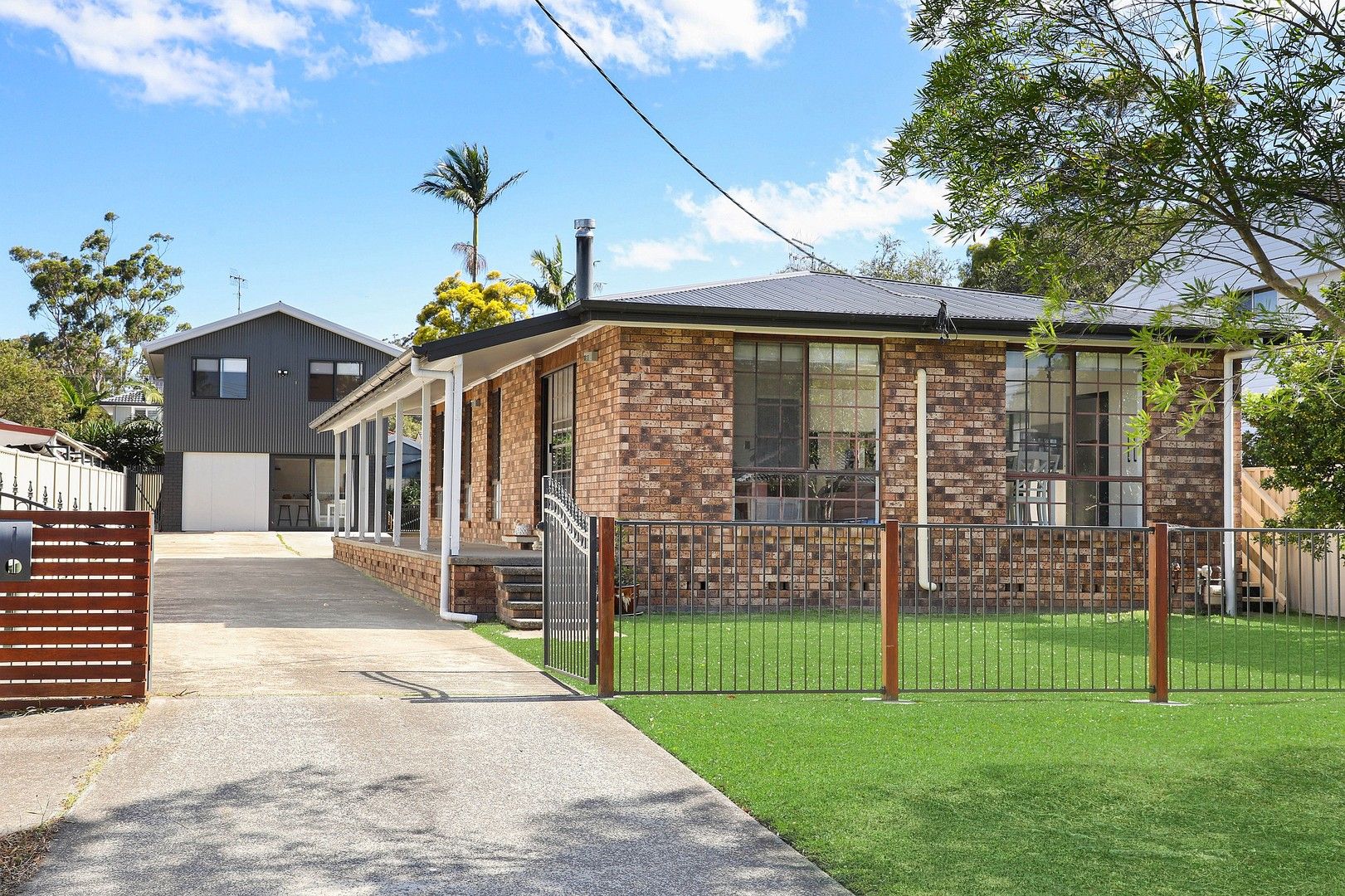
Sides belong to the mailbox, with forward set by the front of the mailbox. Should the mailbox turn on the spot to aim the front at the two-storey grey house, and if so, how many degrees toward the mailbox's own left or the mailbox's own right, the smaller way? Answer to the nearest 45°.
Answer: approximately 180°

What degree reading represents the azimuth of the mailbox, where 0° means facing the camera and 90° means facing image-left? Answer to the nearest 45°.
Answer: approximately 0°

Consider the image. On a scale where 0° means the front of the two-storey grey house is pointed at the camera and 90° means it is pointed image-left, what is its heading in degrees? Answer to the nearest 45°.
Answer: approximately 0°

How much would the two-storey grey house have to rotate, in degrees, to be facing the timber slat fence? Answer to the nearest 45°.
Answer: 0° — it already faces it

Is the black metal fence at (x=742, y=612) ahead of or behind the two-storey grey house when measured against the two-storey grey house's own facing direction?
ahead

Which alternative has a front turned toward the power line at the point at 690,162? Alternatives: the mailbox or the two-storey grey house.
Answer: the two-storey grey house

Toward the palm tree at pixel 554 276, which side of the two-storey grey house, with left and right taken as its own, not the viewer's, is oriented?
left

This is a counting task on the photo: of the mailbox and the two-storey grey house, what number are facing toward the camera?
2
